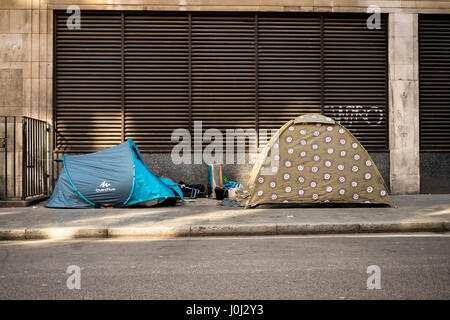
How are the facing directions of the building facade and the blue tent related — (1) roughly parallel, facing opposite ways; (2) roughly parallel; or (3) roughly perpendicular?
roughly perpendicular

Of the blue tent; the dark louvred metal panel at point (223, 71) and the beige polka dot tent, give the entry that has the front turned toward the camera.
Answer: the dark louvred metal panel

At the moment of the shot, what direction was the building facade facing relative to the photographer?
facing the viewer

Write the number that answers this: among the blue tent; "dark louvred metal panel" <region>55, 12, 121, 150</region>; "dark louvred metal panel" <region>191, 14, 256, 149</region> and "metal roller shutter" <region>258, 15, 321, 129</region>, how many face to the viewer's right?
1

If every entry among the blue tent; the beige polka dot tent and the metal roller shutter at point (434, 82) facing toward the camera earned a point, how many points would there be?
1

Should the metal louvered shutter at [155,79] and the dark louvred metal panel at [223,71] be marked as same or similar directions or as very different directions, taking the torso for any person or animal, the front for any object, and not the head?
same or similar directions

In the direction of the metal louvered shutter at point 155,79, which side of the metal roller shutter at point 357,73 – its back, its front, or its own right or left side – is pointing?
right

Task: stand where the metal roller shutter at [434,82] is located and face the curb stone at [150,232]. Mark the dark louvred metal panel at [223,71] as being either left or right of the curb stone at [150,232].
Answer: right

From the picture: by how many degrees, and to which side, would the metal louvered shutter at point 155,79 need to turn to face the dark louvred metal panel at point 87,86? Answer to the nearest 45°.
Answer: approximately 90° to its right

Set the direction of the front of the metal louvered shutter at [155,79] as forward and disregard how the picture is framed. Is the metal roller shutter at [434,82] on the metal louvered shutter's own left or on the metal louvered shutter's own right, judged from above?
on the metal louvered shutter's own left

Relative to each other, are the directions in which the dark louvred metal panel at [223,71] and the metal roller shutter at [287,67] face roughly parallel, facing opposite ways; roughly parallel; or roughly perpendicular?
roughly parallel

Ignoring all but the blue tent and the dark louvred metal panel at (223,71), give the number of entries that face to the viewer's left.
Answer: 0

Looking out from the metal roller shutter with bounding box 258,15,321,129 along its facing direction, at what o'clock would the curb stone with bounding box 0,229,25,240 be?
The curb stone is roughly at 1 o'clock from the metal roller shutter.
